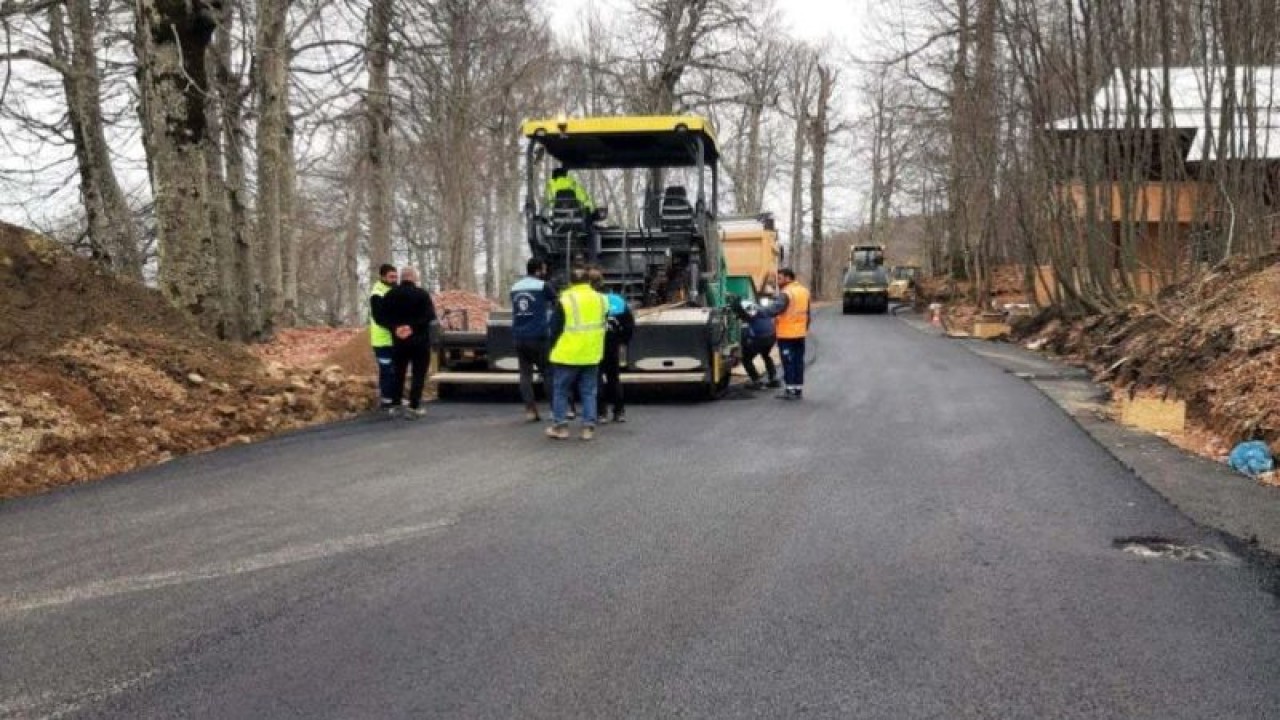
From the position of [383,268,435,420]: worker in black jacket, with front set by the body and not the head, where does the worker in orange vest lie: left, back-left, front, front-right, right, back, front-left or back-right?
right

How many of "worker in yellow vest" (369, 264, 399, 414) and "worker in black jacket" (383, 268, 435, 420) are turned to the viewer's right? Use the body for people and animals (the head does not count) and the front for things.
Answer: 1

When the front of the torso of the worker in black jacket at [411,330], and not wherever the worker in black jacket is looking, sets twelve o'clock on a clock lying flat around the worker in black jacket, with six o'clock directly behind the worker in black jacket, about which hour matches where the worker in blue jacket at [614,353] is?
The worker in blue jacket is roughly at 4 o'clock from the worker in black jacket.

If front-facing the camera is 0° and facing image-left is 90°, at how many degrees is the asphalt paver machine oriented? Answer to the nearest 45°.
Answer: approximately 180°

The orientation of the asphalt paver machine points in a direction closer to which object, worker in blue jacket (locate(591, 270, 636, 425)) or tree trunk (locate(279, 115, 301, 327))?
the tree trunk

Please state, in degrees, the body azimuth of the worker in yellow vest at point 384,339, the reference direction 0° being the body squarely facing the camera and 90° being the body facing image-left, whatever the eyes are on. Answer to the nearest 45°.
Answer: approximately 270°

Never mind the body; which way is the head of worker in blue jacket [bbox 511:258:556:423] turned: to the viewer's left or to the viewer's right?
to the viewer's right

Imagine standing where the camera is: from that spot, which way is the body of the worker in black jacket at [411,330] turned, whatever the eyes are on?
away from the camera

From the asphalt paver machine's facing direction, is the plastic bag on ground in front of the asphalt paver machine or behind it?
behind

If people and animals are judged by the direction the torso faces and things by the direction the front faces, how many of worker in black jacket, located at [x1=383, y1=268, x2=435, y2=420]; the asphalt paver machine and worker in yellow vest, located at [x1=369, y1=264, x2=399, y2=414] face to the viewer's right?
1

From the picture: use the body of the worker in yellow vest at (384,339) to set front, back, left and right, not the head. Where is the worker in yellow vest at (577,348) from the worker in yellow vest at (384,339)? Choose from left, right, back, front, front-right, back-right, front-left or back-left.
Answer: front-right

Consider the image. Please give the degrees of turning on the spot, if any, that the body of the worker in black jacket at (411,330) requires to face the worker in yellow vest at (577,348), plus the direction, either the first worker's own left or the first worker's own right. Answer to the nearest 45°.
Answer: approximately 135° to the first worker's own right
